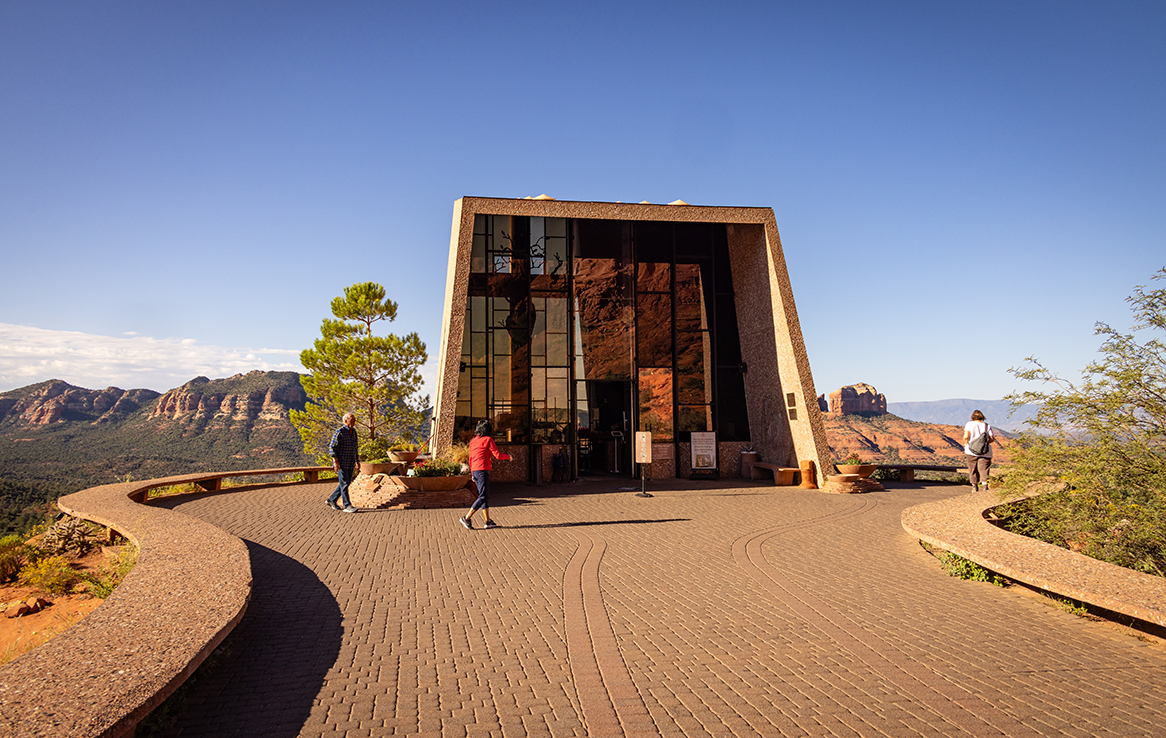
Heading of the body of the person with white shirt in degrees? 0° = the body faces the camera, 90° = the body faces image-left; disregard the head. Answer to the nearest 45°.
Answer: approximately 180°

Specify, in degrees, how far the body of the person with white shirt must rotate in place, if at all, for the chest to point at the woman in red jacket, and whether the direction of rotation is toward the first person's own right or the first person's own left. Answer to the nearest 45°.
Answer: approximately 135° to the first person's own left

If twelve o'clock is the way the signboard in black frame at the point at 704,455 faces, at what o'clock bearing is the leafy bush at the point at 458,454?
The leafy bush is roughly at 2 o'clock from the signboard in black frame.

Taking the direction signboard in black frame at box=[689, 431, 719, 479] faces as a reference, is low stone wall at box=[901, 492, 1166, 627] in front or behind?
in front

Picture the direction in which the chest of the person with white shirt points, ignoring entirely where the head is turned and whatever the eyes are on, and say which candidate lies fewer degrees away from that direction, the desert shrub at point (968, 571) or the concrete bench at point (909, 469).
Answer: the concrete bench

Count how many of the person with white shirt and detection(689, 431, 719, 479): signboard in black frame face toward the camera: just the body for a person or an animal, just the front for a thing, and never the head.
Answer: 1

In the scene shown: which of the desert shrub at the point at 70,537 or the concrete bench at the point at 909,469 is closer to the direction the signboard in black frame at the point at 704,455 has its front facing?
the desert shrub

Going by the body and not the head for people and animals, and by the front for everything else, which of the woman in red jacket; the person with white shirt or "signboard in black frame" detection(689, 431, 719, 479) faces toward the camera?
the signboard in black frame

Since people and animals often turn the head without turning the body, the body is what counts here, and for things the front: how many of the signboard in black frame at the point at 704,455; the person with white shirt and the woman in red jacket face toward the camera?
1

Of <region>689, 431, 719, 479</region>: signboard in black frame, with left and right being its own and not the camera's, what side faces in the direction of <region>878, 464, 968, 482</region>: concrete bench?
left

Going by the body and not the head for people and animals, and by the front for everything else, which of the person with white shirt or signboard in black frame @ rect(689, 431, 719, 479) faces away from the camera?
the person with white shirt
